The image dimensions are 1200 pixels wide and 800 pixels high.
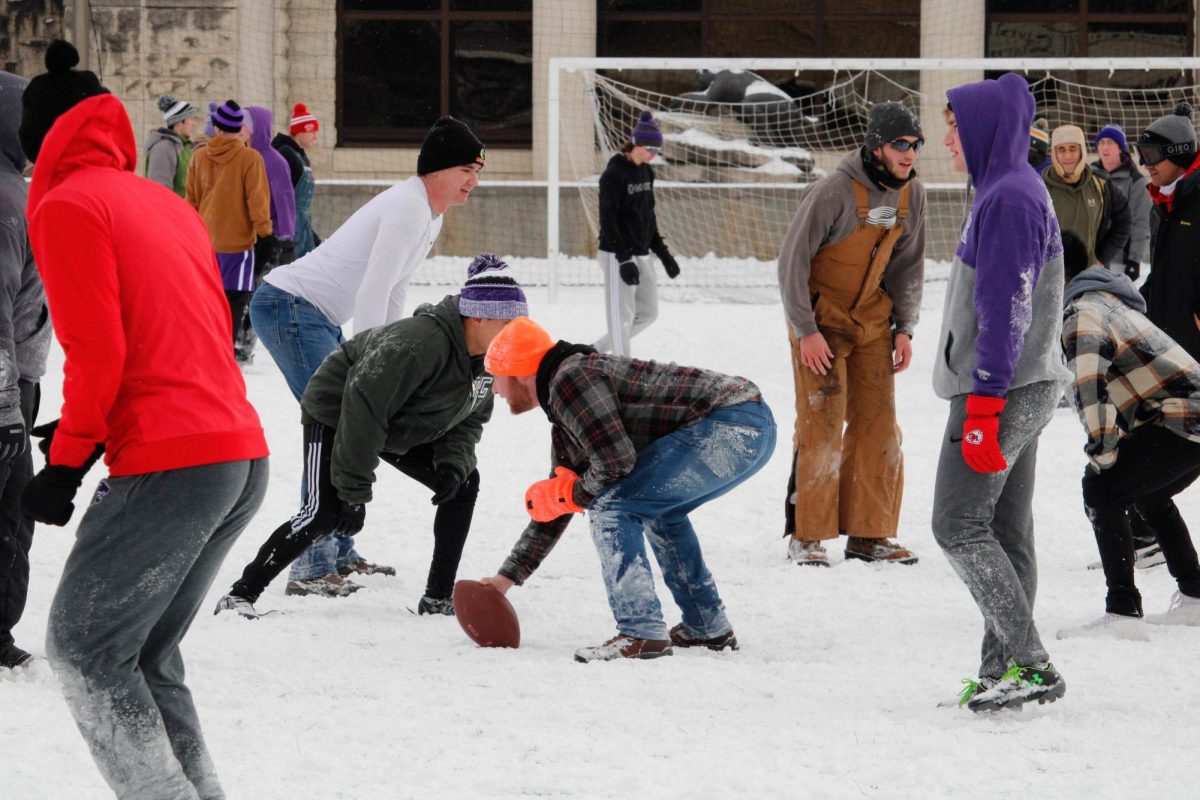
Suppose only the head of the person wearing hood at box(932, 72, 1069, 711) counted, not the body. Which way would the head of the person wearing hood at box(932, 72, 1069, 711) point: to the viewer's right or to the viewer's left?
to the viewer's left

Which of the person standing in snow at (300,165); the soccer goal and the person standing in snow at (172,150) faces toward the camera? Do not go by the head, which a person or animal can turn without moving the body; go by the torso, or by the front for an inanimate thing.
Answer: the soccer goal

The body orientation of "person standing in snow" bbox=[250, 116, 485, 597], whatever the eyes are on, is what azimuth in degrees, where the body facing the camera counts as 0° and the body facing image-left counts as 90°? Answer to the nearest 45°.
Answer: approximately 270°

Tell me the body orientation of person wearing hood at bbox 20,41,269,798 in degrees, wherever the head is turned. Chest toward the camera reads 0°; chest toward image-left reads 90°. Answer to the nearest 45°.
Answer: approximately 135°

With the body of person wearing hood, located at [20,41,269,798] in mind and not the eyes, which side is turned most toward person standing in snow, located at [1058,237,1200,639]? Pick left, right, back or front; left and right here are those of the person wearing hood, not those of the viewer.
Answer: right

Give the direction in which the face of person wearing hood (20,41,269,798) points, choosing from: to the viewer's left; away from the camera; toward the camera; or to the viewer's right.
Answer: away from the camera

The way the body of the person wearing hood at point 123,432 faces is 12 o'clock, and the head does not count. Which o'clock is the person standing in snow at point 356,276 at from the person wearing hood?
The person standing in snow is roughly at 2 o'clock from the person wearing hood.

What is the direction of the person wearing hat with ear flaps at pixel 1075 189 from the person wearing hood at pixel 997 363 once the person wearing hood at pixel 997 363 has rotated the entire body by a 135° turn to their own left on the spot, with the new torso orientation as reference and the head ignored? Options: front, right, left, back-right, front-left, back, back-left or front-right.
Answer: back-left

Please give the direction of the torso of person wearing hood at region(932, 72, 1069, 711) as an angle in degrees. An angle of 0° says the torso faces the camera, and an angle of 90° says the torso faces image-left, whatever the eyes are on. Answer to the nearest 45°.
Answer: approximately 90°
